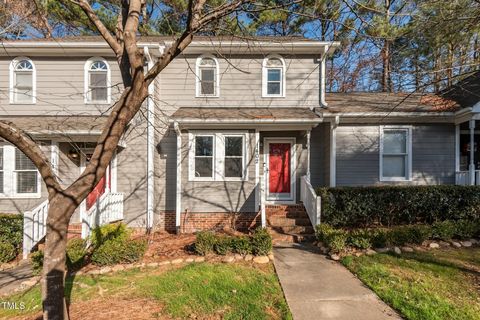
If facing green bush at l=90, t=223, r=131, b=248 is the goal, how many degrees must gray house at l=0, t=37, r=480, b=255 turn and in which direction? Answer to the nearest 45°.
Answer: approximately 45° to its right

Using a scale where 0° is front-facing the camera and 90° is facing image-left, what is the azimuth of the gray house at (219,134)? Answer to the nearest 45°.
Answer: approximately 0°

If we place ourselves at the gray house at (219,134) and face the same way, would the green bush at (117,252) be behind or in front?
in front

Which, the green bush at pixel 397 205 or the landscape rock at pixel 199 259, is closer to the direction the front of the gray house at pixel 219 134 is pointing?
the landscape rock

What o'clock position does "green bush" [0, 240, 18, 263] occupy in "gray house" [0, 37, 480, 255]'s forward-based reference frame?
The green bush is roughly at 2 o'clock from the gray house.

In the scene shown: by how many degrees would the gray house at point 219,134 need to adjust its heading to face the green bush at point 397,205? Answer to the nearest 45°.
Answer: approximately 90° to its left

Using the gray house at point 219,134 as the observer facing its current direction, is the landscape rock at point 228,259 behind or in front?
in front

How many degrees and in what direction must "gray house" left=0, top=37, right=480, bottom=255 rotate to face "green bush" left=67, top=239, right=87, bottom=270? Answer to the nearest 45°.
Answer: approximately 45° to its right

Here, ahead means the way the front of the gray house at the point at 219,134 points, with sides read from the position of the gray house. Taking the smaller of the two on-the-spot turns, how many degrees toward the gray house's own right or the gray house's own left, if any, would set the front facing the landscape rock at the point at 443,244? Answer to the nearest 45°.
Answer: approximately 45° to the gray house's own left

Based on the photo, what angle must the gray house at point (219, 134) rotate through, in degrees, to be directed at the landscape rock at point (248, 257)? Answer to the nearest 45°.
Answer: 0° — it already faces it

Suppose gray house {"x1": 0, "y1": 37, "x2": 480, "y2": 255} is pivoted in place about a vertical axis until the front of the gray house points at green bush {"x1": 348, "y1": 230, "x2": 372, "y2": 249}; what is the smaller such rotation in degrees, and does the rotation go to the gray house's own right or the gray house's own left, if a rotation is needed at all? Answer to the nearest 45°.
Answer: approximately 45° to the gray house's own left

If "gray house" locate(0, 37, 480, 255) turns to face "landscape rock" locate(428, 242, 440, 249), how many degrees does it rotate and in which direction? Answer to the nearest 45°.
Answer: approximately 45° to its left

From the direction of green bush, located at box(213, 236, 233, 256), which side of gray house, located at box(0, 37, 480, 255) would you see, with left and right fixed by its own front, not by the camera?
front

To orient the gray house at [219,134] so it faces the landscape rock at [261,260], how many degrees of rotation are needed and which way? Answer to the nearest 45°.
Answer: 0° — it already faces it
